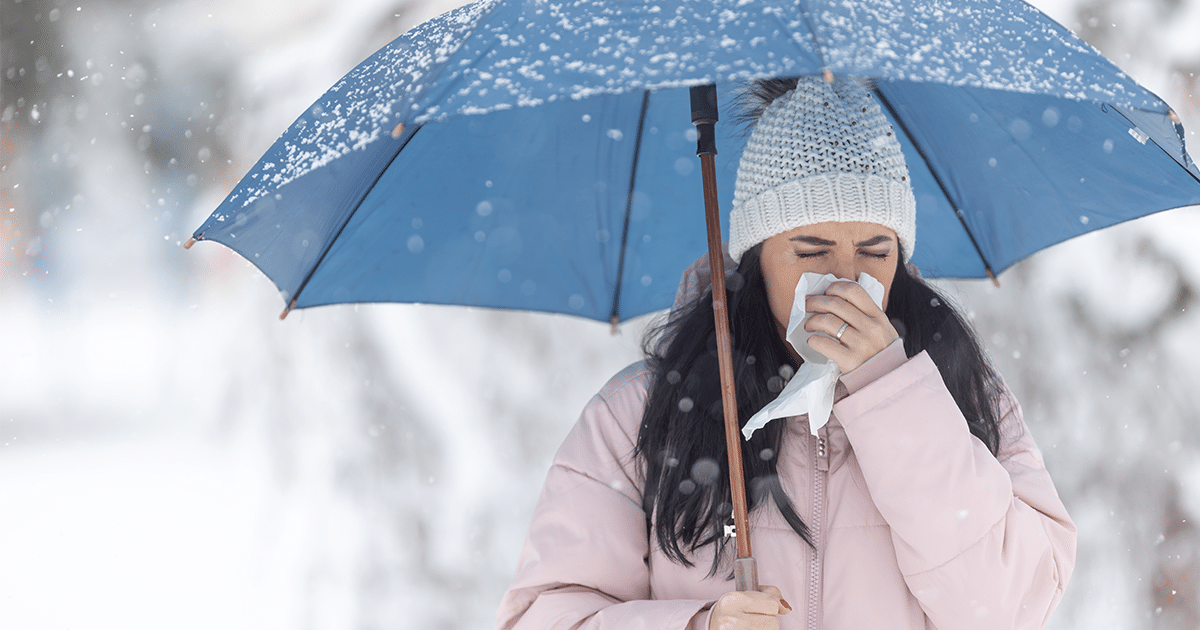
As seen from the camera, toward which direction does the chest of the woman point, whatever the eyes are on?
toward the camera

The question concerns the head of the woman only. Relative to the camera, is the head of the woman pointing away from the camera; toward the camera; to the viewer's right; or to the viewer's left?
toward the camera
